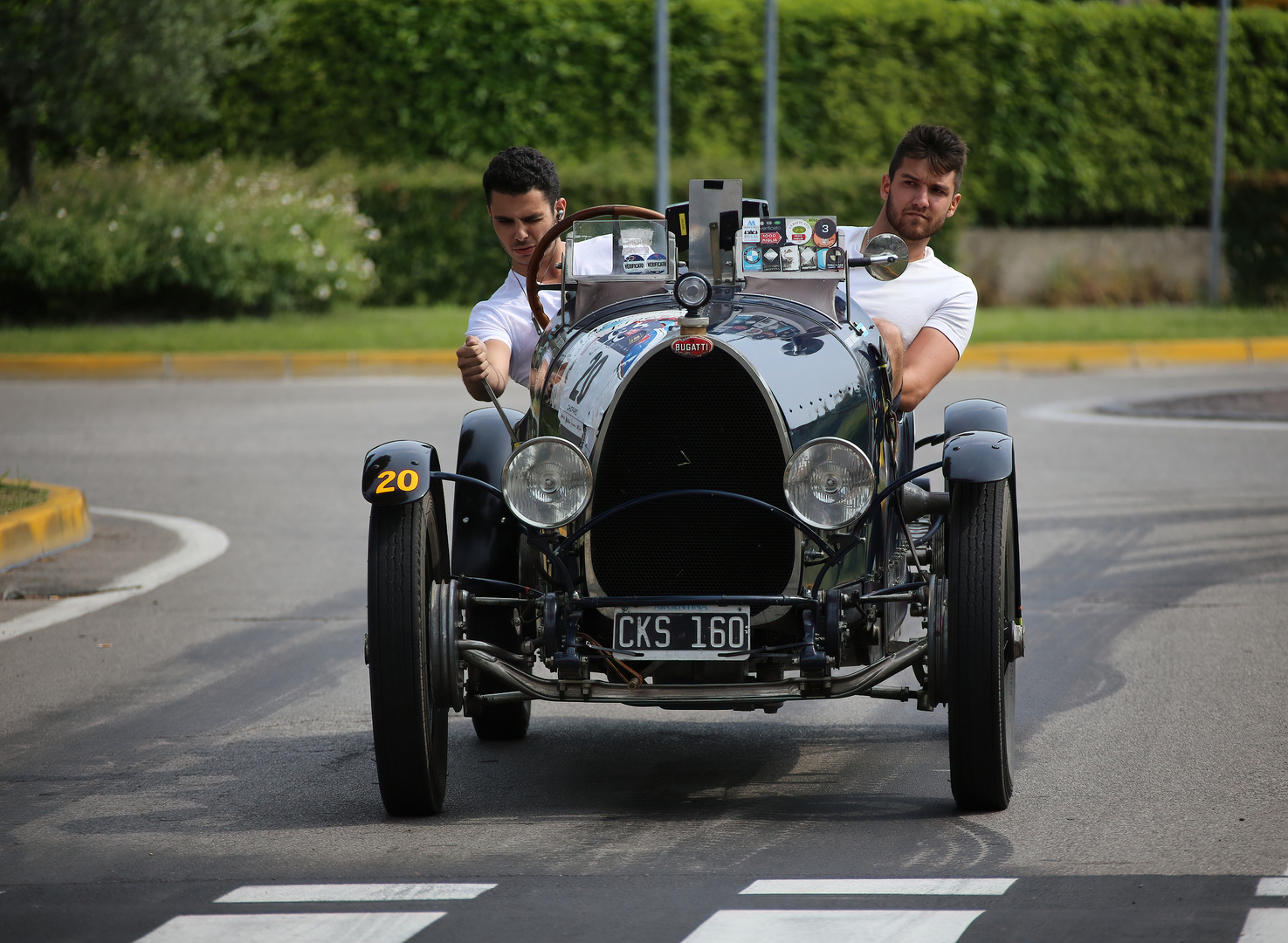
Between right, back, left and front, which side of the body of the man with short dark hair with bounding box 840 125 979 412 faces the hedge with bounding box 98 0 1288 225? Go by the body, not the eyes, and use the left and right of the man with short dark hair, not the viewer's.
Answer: back

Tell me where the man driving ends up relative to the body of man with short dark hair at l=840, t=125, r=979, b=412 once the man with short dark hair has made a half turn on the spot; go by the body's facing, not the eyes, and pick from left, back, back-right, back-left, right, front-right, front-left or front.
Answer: left

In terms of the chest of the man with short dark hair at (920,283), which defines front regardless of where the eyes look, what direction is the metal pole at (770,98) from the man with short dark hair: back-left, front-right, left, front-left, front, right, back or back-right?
back

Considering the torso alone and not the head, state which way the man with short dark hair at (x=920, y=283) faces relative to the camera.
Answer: toward the camera

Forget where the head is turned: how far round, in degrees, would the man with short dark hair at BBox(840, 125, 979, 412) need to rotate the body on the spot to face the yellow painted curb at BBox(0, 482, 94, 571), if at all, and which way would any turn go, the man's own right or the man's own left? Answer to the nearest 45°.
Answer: approximately 135° to the man's own right

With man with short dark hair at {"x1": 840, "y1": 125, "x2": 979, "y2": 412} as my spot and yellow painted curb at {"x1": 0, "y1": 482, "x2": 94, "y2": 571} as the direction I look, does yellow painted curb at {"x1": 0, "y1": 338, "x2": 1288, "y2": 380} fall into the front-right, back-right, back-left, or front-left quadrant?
front-right

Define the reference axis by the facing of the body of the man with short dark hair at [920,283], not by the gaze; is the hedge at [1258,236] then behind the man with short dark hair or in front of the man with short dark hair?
behind

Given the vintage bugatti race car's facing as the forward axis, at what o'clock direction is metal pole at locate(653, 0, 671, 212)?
The metal pole is roughly at 6 o'clock from the vintage bugatti race car.

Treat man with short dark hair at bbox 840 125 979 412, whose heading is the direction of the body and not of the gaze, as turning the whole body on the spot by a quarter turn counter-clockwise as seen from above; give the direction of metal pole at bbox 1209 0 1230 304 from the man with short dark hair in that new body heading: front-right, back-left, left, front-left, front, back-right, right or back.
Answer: left

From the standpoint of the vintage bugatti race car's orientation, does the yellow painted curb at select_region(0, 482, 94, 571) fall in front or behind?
behind

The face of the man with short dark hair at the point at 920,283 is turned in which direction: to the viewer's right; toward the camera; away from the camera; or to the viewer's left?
toward the camera

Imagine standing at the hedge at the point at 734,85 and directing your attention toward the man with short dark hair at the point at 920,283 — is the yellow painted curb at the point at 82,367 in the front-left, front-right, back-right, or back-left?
front-right

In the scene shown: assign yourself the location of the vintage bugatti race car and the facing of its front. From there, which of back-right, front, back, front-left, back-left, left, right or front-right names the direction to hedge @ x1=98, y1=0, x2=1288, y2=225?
back

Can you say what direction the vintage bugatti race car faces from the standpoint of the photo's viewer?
facing the viewer

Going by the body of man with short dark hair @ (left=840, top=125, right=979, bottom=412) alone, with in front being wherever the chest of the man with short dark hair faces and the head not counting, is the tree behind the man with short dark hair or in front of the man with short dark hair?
behind

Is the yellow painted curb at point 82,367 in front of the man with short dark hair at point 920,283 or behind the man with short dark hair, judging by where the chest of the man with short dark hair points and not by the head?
behind
